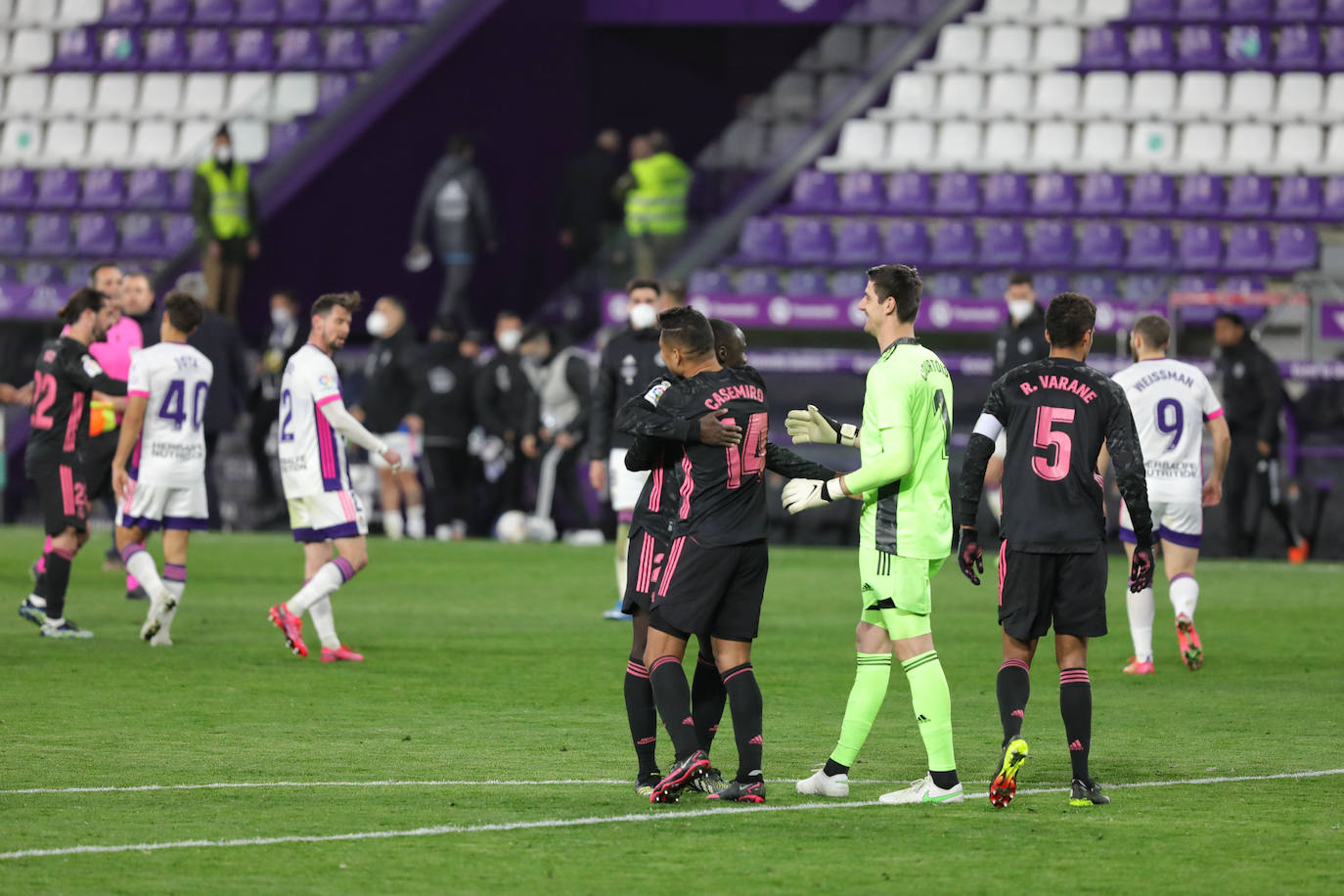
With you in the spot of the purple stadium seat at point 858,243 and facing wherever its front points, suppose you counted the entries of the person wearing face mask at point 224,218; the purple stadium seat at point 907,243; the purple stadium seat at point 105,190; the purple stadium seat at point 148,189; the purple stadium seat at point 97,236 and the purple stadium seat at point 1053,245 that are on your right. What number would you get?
4

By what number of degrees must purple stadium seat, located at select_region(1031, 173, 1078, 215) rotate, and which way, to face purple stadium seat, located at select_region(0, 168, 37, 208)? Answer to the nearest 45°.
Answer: approximately 90° to its right

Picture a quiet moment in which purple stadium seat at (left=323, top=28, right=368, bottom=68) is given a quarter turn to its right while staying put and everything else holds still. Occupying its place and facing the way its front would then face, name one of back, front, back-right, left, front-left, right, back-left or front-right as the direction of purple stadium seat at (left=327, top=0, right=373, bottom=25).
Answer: right

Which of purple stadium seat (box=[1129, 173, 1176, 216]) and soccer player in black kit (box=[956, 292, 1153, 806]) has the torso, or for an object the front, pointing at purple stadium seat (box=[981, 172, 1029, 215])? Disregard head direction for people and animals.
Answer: the soccer player in black kit

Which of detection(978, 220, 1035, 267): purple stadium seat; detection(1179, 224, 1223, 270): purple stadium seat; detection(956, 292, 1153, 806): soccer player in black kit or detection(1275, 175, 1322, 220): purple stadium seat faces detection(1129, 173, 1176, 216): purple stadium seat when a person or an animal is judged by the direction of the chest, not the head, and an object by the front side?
the soccer player in black kit

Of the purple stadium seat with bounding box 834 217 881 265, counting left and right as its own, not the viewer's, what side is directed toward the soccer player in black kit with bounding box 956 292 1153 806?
front

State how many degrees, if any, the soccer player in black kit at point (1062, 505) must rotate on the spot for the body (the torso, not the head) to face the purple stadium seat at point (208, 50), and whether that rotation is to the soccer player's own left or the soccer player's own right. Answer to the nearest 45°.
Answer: approximately 45° to the soccer player's own left

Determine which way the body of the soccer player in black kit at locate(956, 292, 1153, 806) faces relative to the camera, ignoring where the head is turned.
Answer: away from the camera

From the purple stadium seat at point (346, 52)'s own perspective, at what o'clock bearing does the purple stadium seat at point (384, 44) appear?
the purple stadium seat at point (384, 44) is roughly at 10 o'clock from the purple stadium seat at point (346, 52).

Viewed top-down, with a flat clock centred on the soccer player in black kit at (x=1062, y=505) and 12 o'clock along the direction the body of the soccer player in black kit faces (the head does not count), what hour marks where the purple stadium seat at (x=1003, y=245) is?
The purple stadium seat is roughly at 12 o'clock from the soccer player in black kit.

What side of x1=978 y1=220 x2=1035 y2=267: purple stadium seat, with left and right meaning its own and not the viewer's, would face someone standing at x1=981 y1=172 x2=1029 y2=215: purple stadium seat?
back

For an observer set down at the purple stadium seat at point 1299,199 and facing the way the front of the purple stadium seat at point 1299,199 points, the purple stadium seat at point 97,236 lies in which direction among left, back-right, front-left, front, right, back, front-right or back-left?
right

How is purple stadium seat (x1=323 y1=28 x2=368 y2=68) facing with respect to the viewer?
toward the camera

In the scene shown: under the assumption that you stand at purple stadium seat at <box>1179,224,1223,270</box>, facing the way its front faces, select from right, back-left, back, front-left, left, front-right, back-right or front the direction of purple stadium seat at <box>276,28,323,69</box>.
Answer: right

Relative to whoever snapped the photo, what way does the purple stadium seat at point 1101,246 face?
facing the viewer

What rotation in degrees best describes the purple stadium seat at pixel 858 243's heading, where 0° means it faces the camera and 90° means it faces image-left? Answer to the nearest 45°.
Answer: approximately 0°

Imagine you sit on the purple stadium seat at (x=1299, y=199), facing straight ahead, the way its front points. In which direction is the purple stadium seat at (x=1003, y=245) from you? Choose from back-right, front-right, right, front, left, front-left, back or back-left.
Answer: right

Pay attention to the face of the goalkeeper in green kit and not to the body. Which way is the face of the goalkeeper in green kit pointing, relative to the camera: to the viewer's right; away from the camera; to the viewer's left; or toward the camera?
to the viewer's left

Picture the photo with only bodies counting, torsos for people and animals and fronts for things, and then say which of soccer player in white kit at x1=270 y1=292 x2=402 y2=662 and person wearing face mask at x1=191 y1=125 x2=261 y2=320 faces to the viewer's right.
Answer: the soccer player in white kit
